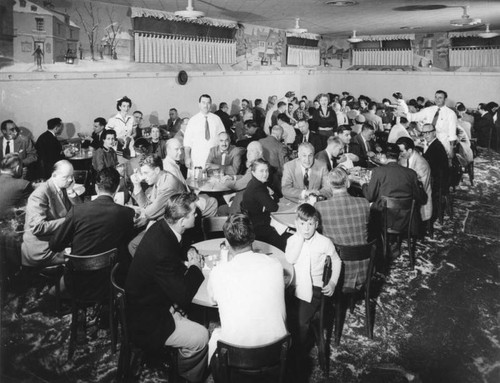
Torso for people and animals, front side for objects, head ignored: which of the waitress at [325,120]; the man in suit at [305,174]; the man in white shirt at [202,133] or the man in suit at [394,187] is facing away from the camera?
the man in suit at [394,187]

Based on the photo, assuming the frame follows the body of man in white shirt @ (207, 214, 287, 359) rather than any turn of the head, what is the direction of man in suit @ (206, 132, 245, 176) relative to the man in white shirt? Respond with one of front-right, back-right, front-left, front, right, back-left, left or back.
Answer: front

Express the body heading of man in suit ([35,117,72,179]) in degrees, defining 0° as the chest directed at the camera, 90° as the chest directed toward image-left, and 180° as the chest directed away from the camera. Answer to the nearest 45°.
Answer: approximately 225°

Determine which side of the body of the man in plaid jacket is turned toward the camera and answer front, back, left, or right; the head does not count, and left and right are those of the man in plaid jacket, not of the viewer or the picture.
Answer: back

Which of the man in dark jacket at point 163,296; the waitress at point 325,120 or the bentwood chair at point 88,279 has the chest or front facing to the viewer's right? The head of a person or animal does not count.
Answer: the man in dark jacket

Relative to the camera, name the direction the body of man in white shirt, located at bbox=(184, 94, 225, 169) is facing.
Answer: toward the camera

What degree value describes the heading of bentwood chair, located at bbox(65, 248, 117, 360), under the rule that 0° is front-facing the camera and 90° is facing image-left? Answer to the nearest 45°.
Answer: approximately 180°

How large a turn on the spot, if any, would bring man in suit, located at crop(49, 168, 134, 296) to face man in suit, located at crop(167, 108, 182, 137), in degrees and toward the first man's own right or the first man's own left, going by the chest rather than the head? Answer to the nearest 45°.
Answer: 0° — they already face them
